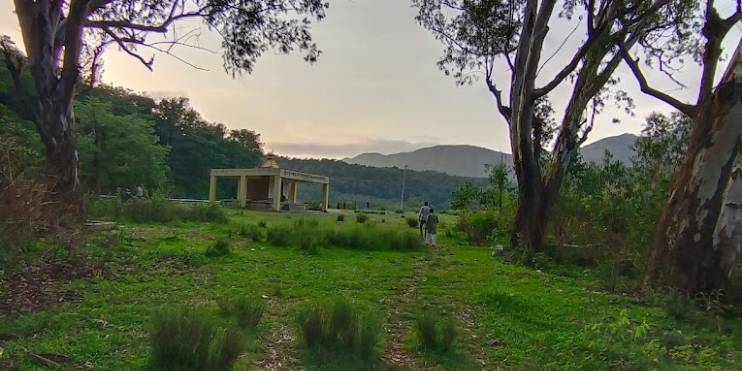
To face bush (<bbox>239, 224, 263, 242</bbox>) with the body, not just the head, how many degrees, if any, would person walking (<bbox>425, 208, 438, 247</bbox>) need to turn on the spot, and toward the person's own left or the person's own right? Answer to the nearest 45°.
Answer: approximately 90° to the person's own left

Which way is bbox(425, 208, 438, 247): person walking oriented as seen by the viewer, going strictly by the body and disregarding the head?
away from the camera

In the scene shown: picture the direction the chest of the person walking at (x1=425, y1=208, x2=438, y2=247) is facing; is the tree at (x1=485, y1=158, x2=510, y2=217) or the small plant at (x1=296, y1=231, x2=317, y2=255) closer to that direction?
the tree

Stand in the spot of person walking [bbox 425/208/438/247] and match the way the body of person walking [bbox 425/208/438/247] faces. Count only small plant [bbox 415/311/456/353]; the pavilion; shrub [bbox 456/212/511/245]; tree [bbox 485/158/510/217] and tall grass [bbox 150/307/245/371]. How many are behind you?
2

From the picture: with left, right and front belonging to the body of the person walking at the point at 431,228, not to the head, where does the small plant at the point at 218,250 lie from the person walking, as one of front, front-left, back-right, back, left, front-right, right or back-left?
back-left

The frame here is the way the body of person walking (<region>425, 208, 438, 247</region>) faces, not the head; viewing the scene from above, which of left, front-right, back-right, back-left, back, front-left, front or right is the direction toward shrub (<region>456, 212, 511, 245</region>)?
front-right

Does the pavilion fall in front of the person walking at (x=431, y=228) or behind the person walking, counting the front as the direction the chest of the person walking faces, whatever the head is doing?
in front

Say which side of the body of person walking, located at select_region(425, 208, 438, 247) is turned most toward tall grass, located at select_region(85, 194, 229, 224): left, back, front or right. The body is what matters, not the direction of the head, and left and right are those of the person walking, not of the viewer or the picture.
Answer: left

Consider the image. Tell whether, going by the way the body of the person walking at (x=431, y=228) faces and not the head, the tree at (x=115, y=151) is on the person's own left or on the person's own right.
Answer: on the person's own left

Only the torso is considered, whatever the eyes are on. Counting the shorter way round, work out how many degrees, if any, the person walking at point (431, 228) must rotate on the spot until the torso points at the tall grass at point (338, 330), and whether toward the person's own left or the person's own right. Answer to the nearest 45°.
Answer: approximately 180°

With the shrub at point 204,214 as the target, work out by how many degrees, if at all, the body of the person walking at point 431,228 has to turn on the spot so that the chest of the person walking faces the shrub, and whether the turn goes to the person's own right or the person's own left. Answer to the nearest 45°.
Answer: approximately 90° to the person's own left

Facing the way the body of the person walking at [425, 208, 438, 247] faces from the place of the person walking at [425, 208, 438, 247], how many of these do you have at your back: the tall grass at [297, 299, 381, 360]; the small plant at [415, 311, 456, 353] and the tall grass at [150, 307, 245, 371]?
3

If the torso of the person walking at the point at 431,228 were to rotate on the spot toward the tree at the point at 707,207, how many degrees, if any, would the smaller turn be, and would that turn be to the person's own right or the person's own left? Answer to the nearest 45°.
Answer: approximately 135° to the person's own right
